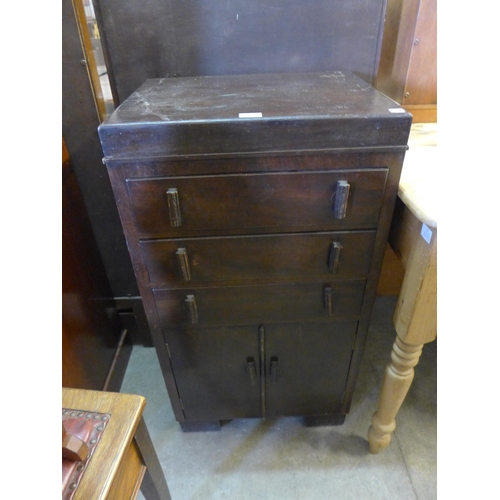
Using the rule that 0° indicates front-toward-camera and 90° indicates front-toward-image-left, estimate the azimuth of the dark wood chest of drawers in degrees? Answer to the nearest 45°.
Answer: approximately 0°
